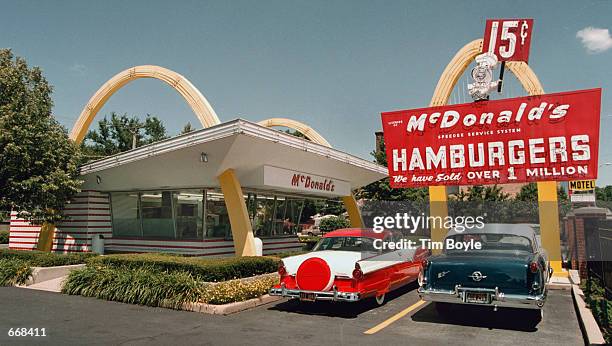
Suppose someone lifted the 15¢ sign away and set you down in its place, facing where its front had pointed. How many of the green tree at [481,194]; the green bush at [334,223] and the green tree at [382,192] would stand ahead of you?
0

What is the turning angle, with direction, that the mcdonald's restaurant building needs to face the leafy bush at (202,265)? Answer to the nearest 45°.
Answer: approximately 45° to its right

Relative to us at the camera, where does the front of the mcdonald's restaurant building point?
facing the viewer and to the right of the viewer

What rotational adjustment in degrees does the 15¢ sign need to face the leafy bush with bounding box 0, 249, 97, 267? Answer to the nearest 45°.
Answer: approximately 90° to its right

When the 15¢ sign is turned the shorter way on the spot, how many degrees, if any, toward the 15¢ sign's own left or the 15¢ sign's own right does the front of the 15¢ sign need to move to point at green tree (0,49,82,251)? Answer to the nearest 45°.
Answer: approximately 90° to the 15¢ sign's own right

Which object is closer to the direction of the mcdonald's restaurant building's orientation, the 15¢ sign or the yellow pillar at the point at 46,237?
the 15¢ sign

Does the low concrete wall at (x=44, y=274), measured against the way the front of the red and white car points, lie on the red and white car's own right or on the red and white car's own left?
on the red and white car's own left

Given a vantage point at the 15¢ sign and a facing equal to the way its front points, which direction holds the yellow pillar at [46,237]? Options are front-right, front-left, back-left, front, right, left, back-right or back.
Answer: right

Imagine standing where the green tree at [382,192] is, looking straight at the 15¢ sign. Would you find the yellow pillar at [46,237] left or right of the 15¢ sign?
right

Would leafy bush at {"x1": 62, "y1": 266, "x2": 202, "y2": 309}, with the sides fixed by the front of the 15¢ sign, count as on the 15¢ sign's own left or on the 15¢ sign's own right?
on the 15¢ sign's own right

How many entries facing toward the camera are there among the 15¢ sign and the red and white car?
1

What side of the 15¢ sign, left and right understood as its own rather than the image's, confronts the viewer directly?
front

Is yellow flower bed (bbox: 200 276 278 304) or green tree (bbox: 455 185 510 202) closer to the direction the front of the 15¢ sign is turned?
the yellow flower bed

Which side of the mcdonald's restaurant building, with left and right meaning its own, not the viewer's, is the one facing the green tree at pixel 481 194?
left

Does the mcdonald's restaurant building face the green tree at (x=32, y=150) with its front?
no

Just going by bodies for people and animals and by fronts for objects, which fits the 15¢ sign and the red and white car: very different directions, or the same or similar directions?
very different directions
